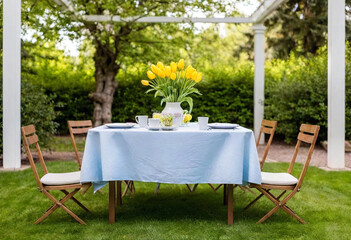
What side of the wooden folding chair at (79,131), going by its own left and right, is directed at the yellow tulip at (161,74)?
front

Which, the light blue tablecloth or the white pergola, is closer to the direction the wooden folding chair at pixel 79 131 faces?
the light blue tablecloth

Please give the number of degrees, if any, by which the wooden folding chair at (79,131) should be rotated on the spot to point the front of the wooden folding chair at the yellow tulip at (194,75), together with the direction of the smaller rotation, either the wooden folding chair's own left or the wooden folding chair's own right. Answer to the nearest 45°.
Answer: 0° — it already faces it

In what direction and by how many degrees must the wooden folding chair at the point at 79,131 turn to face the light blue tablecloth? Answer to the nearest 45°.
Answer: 0° — it already faces it

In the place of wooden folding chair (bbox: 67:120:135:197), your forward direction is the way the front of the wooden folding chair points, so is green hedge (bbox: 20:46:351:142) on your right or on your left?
on your left

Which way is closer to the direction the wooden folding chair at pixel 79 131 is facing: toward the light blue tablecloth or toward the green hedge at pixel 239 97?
the light blue tablecloth
